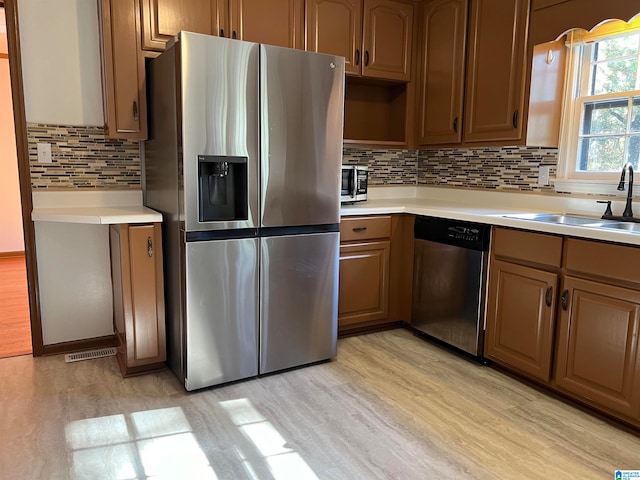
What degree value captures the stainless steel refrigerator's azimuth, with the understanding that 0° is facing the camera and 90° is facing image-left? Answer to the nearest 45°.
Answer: approximately 315°

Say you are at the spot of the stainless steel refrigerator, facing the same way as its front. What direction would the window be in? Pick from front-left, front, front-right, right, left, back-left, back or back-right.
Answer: front-left

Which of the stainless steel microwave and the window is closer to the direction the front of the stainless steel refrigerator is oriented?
the window

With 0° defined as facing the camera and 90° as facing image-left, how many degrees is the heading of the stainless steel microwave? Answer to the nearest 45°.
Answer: approximately 315°
